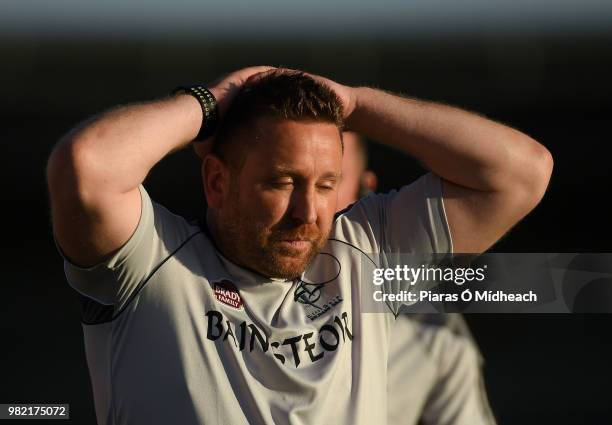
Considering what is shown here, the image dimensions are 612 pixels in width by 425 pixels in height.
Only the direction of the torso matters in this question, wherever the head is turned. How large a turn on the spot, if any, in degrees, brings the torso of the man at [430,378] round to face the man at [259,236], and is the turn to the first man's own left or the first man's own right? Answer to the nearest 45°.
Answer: approximately 45° to the first man's own right

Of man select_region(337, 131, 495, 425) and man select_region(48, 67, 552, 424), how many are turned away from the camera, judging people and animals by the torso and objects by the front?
0

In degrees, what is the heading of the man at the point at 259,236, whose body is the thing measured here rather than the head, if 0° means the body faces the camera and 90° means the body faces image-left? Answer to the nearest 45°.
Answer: approximately 315°

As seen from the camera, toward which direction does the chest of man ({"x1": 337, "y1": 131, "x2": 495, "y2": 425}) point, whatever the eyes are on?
toward the camera
